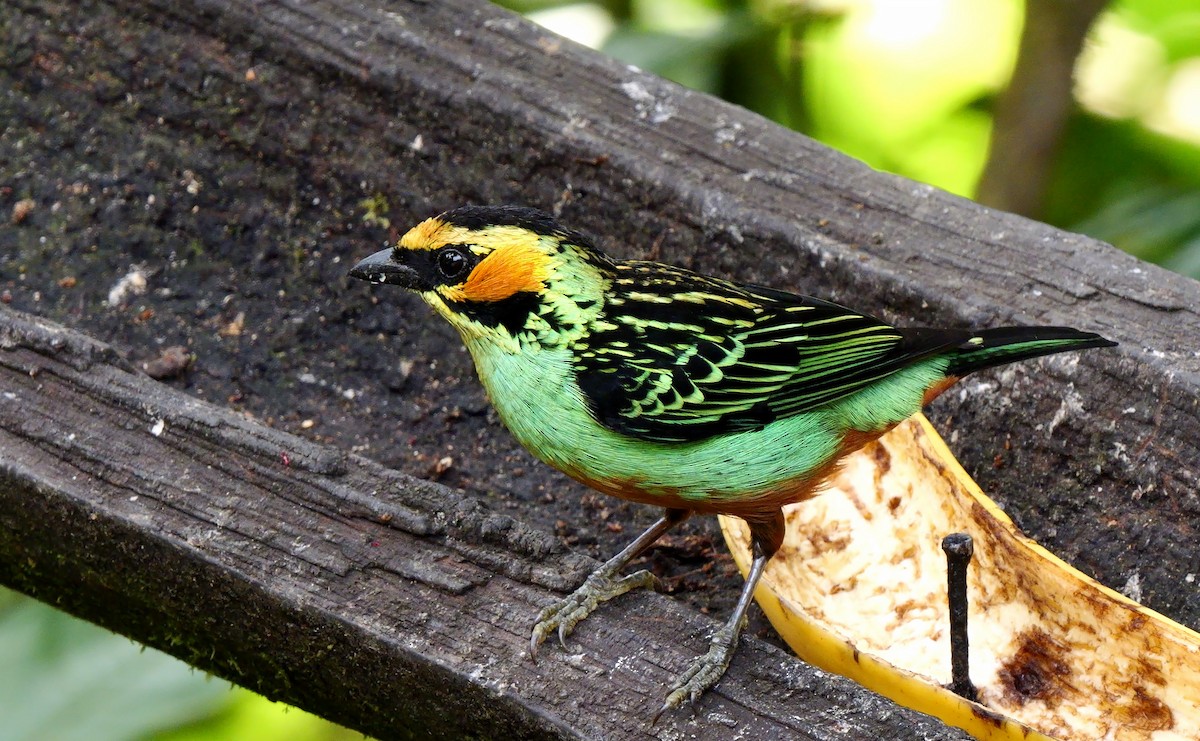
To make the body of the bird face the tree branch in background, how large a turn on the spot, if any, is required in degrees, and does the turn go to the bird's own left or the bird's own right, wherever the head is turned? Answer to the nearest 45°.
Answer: approximately 90° to the bird's own right

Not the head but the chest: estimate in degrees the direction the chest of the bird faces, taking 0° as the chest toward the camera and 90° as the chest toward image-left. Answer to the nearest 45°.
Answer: approximately 90°

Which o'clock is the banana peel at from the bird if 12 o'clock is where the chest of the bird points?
The banana peel is roughly at 6 o'clock from the bird.
